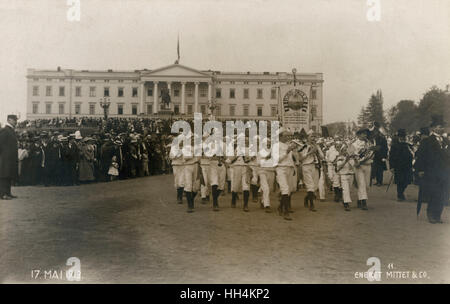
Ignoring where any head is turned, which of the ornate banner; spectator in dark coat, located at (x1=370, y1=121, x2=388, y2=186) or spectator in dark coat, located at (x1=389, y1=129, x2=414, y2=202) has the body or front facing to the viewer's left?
spectator in dark coat, located at (x1=370, y1=121, x2=388, y2=186)

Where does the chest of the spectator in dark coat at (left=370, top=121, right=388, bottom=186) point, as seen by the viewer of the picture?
to the viewer's left

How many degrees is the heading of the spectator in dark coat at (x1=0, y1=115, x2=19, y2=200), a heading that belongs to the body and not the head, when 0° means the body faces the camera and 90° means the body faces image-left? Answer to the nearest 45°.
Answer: approximately 270°

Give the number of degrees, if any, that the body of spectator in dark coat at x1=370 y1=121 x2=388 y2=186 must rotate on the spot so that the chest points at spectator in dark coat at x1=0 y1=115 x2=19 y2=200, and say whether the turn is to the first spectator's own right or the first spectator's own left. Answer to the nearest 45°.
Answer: approximately 45° to the first spectator's own left

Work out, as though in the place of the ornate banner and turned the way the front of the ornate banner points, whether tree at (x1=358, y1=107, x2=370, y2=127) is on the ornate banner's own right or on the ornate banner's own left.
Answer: on the ornate banner's own left

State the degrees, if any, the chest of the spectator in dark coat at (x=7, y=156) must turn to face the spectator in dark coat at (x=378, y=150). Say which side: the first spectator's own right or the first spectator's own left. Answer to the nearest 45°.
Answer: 0° — they already face them

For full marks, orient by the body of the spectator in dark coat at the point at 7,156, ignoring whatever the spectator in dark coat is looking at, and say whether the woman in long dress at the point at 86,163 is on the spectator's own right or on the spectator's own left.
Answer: on the spectator's own left
